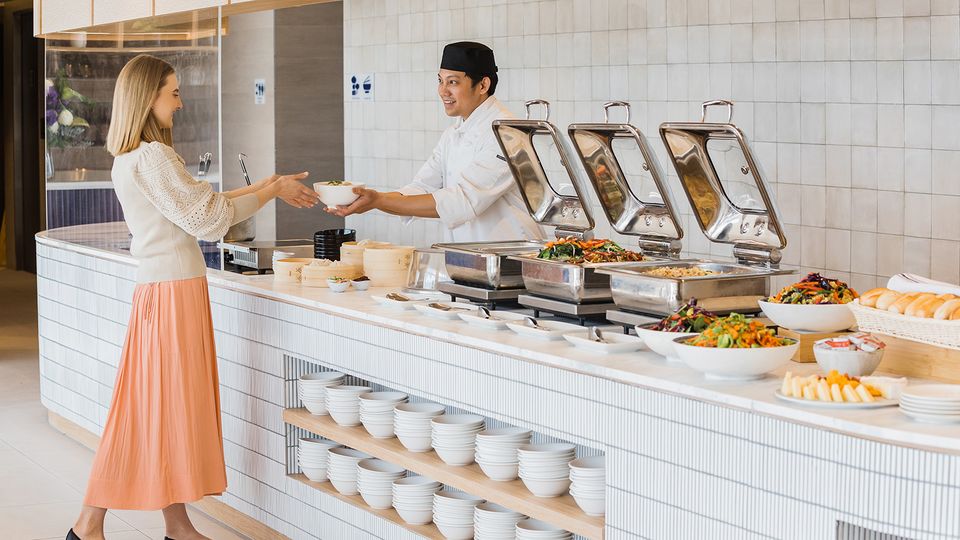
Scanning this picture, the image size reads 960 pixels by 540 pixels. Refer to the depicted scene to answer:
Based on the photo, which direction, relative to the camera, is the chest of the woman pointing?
to the viewer's right

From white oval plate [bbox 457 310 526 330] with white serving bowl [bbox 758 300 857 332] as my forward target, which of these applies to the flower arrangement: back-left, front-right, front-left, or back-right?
back-left

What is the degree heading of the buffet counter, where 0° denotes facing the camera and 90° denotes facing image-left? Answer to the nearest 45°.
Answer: approximately 45°

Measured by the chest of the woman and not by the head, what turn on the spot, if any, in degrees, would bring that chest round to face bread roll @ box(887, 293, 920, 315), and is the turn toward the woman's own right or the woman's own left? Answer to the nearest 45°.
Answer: approximately 45° to the woman's own right

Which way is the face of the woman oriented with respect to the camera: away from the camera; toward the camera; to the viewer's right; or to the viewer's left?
to the viewer's right

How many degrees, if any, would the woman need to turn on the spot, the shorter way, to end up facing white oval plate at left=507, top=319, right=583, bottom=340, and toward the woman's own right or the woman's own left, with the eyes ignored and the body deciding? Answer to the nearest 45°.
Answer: approximately 45° to the woman's own right

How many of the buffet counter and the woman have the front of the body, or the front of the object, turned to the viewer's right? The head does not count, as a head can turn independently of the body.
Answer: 1

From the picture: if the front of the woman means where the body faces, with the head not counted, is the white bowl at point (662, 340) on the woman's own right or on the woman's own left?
on the woman's own right
